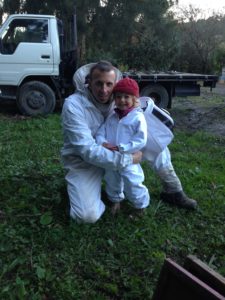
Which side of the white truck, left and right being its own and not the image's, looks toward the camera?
left

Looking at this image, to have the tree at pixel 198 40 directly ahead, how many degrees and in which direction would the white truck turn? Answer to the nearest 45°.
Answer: approximately 135° to its right

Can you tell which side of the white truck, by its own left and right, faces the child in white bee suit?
left

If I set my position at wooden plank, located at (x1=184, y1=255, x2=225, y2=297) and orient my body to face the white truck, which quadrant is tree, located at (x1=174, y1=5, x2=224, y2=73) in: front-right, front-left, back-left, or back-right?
front-right

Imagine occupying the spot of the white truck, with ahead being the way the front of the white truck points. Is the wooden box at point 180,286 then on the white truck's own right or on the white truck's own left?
on the white truck's own left

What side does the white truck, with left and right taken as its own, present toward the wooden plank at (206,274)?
left

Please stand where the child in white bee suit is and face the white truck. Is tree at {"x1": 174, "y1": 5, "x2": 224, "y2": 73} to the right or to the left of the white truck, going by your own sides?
right
